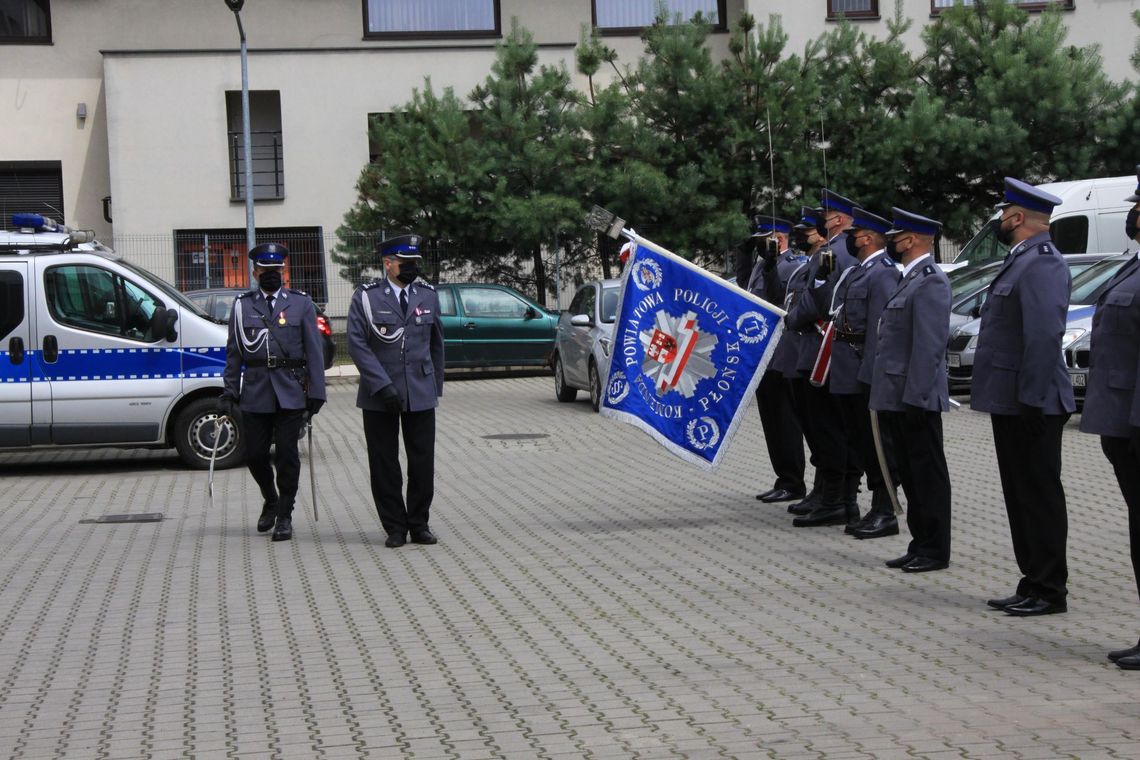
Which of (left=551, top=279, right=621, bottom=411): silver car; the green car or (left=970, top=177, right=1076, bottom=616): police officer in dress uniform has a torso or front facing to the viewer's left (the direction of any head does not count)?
the police officer in dress uniform

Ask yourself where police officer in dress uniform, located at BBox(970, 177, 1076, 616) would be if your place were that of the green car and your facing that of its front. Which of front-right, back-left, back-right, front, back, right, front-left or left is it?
right

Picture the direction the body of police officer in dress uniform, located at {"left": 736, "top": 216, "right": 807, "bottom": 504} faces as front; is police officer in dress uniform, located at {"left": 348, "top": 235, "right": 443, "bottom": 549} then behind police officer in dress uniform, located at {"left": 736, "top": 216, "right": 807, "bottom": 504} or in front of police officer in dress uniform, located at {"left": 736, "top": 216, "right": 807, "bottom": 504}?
in front

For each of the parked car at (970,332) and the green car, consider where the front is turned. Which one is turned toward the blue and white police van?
the parked car

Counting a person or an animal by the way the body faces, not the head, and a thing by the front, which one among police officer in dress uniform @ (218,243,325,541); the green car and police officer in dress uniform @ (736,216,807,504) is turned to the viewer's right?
the green car

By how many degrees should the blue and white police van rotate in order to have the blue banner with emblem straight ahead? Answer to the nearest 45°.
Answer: approximately 45° to its right

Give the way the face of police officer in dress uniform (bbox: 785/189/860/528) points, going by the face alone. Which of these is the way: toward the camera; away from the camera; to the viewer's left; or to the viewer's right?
to the viewer's left

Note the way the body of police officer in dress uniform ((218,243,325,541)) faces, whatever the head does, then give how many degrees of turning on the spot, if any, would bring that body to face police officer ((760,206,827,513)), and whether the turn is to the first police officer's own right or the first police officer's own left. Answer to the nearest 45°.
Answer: approximately 90° to the first police officer's own left

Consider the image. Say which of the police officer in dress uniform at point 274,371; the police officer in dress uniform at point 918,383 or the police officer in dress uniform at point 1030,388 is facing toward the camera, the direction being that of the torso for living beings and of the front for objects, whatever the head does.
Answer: the police officer in dress uniform at point 274,371

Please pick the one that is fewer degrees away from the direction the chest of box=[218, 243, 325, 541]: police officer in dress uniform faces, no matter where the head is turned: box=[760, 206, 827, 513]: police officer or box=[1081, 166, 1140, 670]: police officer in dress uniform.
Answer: the police officer in dress uniform

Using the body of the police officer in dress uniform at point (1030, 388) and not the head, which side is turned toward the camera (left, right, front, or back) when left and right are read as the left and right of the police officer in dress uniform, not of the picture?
left

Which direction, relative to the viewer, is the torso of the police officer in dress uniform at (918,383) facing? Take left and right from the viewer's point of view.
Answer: facing to the left of the viewer

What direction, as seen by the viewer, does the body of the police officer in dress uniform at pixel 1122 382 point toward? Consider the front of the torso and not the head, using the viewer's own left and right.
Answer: facing to the left of the viewer

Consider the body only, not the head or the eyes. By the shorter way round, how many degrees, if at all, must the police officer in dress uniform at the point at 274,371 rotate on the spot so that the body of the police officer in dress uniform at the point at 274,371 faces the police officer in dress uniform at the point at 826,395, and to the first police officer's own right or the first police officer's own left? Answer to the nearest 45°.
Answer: approximately 90° to the first police officer's own left

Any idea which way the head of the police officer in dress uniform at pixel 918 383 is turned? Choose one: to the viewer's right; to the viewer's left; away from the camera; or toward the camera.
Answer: to the viewer's left

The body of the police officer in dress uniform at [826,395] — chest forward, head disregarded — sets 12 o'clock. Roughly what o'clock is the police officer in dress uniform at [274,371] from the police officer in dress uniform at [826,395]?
the police officer in dress uniform at [274,371] is roughly at 12 o'clock from the police officer in dress uniform at [826,395].

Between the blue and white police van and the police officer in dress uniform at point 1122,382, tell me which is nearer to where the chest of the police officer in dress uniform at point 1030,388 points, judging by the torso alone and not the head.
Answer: the blue and white police van

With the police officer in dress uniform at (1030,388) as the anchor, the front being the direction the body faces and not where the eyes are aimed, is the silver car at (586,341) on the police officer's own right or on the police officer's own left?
on the police officer's own right
